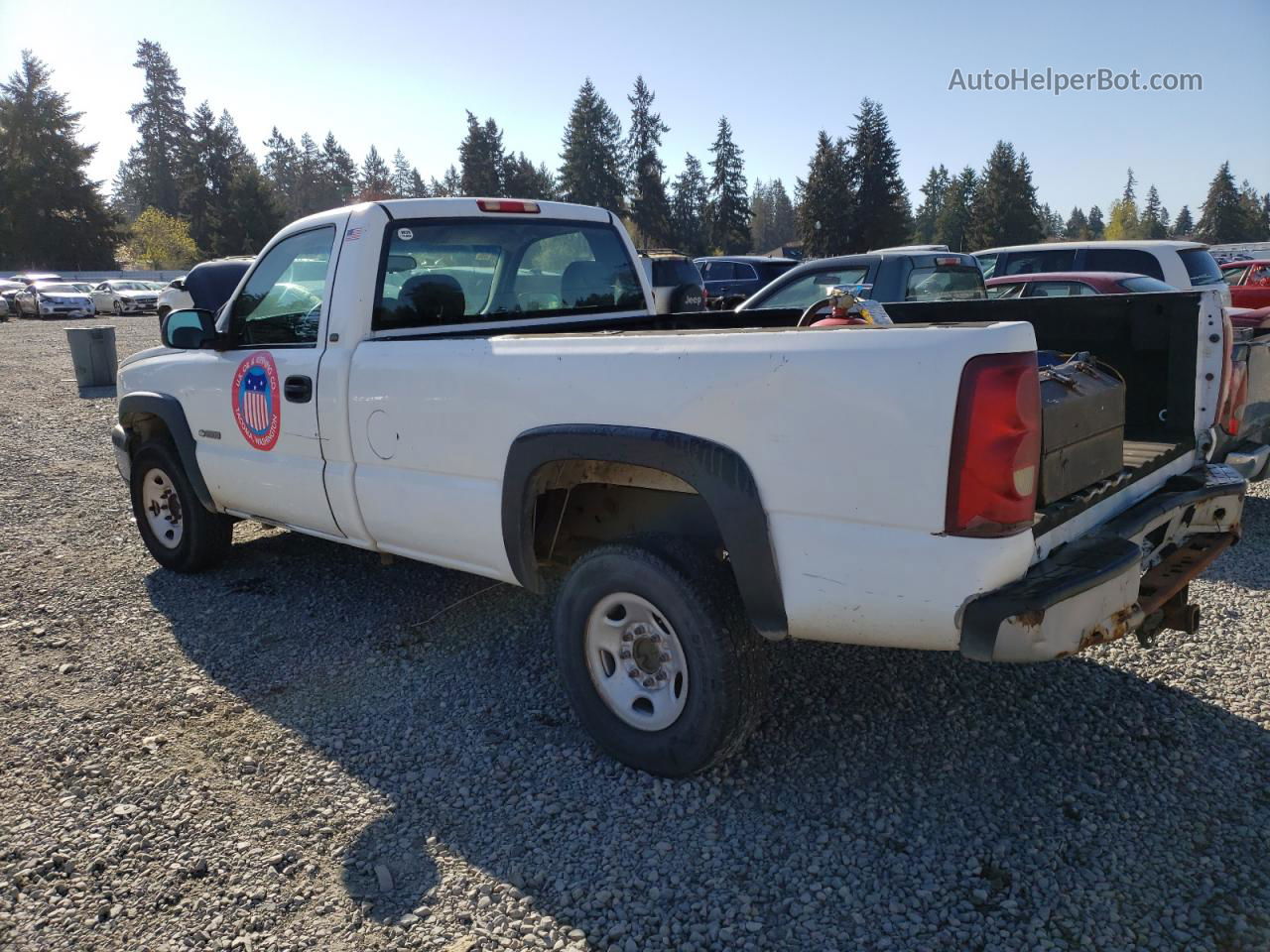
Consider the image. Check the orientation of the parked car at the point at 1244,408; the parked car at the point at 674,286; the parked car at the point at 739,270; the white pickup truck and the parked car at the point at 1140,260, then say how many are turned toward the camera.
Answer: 0

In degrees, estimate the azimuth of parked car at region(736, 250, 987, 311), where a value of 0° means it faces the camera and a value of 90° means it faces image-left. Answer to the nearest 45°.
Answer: approximately 135°

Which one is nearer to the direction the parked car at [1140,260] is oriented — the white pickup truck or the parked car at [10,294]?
the parked car

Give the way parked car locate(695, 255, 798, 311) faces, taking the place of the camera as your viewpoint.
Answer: facing away from the viewer and to the left of the viewer

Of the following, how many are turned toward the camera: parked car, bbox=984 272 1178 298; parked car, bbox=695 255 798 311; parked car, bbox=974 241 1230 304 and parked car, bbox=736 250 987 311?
0

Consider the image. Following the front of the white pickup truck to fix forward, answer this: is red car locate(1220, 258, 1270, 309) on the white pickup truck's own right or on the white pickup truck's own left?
on the white pickup truck's own right

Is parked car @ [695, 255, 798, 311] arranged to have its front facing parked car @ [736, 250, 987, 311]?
no

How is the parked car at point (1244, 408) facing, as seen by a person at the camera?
facing away from the viewer and to the left of the viewer

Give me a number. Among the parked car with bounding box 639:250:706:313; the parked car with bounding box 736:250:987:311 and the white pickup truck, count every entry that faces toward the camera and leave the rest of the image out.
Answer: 0

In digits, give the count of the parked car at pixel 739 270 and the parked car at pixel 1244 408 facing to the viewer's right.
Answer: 0

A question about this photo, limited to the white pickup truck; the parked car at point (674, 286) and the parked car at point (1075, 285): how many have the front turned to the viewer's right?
0

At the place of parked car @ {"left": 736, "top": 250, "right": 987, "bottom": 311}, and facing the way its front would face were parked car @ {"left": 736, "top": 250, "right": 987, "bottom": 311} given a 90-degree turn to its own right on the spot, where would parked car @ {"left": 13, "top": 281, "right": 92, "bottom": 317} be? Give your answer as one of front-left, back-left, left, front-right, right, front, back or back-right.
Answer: left
